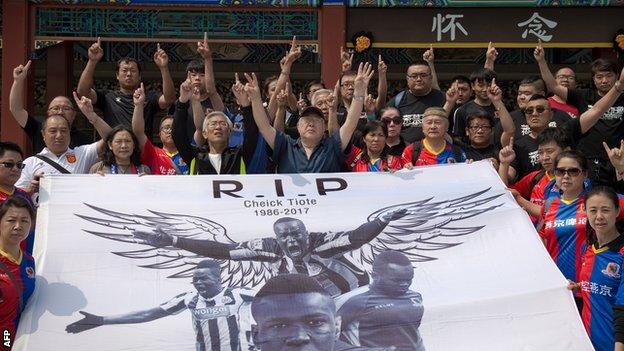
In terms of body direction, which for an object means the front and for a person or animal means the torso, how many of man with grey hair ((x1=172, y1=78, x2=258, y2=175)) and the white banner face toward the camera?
2

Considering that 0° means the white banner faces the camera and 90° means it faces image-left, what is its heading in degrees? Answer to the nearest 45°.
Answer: approximately 0°

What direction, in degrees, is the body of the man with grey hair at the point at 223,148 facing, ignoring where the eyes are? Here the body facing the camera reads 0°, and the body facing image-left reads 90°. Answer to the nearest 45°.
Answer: approximately 0°
